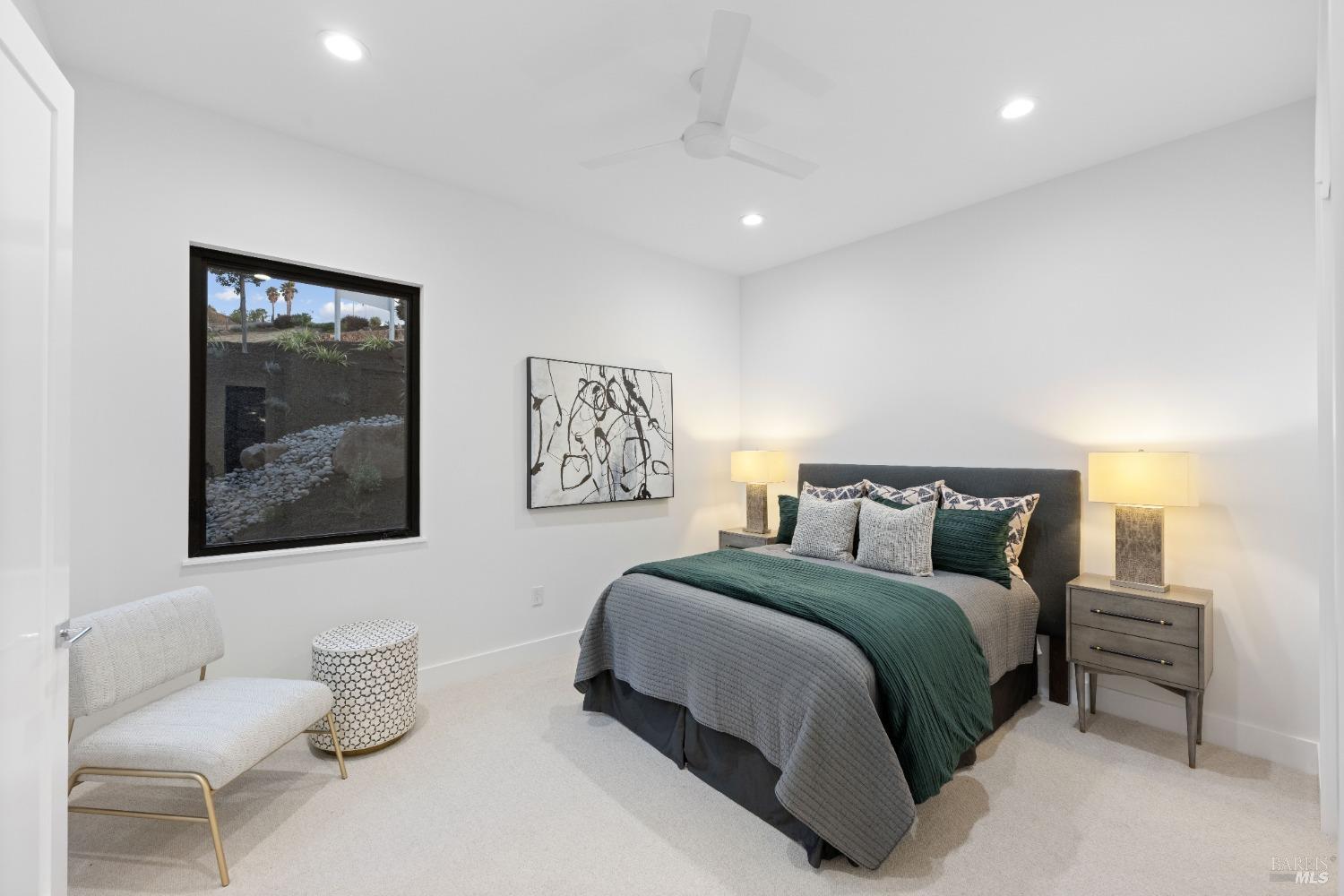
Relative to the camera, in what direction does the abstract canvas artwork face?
facing the viewer and to the right of the viewer

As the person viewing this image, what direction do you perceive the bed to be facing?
facing the viewer and to the left of the viewer

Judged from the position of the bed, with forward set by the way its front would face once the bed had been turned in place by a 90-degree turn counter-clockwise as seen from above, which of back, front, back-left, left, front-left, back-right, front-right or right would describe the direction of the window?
back-right

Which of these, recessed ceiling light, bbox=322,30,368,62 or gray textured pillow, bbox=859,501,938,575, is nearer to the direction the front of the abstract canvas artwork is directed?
the gray textured pillow

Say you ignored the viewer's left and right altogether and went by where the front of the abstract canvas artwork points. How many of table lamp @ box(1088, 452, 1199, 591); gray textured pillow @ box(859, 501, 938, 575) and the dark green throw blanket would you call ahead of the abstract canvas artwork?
3

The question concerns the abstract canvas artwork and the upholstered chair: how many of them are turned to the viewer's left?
0

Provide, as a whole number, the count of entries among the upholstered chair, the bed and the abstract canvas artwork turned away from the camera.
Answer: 0

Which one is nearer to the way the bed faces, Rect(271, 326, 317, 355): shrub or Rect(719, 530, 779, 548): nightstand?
the shrub

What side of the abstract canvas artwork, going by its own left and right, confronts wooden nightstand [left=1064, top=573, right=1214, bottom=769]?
front

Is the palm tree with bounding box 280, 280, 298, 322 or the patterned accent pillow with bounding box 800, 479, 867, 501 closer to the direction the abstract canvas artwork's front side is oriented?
the patterned accent pillow

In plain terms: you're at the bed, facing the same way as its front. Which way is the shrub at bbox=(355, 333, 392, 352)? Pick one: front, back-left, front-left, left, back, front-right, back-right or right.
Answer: front-right

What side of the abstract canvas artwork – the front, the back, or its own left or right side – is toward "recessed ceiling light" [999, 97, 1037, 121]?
front

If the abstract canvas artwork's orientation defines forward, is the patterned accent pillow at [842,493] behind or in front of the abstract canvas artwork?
in front

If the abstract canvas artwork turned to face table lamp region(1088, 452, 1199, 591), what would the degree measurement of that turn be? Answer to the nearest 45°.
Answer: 0° — it already faces it

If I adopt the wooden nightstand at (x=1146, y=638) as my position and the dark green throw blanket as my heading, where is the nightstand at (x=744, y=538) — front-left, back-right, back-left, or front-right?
front-right
